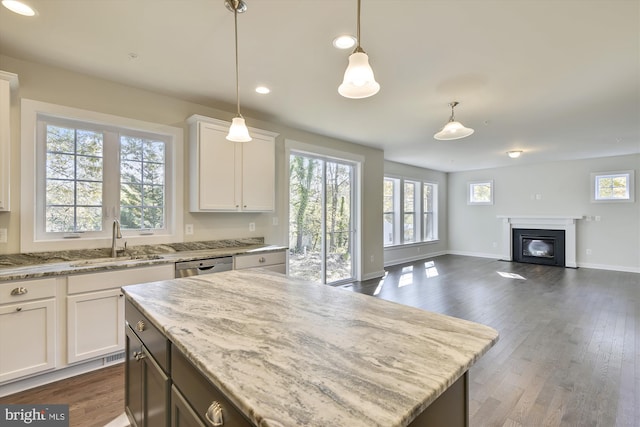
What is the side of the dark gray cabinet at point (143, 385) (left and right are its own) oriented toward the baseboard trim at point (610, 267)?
back

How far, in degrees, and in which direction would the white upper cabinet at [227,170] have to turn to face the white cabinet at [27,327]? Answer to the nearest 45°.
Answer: approximately 90° to its right

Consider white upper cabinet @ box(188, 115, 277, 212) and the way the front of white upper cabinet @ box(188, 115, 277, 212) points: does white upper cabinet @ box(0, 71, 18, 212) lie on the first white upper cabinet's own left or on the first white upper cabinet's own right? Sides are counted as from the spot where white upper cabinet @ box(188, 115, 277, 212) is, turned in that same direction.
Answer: on the first white upper cabinet's own right

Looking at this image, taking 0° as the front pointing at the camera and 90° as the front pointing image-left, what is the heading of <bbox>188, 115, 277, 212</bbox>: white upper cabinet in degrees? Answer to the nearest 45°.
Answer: approximately 315°

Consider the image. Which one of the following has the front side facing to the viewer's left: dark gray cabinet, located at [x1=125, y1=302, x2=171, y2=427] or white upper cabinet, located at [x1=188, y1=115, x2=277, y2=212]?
the dark gray cabinet

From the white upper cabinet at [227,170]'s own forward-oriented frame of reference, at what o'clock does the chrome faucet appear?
The chrome faucet is roughly at 4 o'clock from the white upper cabinet.

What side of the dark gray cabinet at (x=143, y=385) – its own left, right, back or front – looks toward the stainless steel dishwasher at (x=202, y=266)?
right

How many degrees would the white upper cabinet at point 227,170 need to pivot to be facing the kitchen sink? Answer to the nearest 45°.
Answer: approximately 90° to its right

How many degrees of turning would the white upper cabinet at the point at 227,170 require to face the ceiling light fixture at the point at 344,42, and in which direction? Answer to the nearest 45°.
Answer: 0° — it already faces it

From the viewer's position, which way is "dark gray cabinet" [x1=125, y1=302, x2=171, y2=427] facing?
facing to the left of the viewer

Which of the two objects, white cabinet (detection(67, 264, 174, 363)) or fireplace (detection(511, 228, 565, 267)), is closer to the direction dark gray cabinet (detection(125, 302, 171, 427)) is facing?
the white cabinet

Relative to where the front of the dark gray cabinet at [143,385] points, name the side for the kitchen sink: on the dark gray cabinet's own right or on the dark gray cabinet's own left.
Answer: on the dark gray cabinet's own right

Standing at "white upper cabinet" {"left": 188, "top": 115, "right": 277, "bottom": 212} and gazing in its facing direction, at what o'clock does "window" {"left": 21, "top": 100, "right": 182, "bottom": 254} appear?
The window is roughly at 4 o'clock from the white upper cabinet.

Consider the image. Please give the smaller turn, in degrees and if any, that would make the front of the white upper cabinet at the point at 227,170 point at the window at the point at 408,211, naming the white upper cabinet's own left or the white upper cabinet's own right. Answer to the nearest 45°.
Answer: approximately 90° to the white upper cabinet's own left

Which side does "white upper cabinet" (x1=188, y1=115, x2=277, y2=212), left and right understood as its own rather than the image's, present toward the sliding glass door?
left
